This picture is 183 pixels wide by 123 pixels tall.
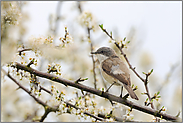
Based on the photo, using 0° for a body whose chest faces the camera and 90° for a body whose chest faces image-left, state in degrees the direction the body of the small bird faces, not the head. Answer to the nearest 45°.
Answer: approximately 90°
